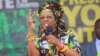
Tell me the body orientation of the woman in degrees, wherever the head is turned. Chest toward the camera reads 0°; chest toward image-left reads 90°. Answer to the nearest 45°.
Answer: approximately 45°
